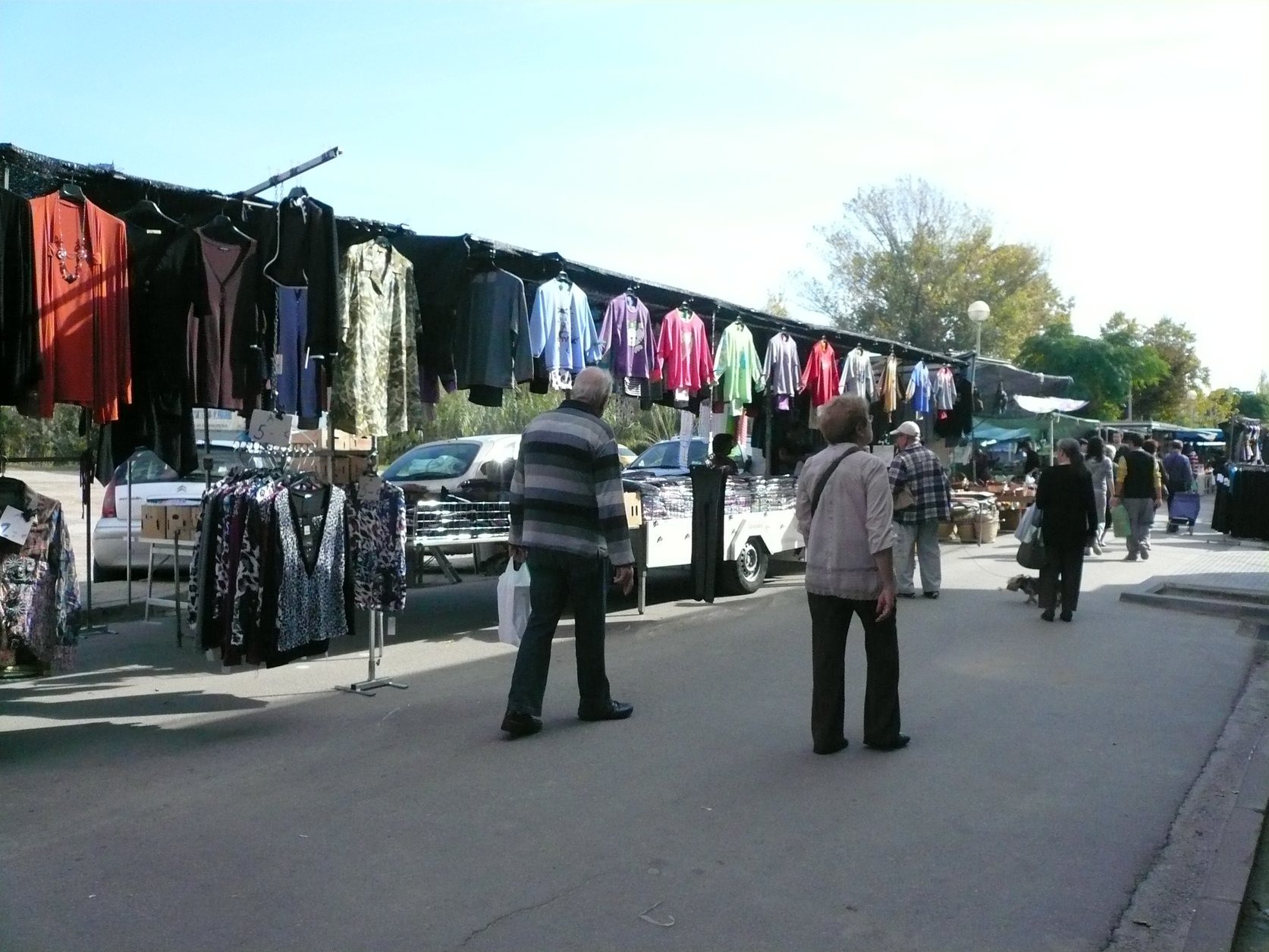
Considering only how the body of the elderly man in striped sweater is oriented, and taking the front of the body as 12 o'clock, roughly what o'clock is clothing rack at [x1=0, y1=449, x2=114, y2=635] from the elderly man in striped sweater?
The clothing rack is roughly at 9 o'clock from the elderly man in striped sweater.

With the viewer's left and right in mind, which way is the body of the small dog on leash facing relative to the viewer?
facing to the left of the viewer

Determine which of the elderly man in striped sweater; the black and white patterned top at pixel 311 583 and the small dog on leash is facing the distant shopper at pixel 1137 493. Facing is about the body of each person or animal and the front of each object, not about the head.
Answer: the elderly man in striped sweater

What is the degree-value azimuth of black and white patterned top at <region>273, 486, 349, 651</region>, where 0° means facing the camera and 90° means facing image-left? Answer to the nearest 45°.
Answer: approximately 0°

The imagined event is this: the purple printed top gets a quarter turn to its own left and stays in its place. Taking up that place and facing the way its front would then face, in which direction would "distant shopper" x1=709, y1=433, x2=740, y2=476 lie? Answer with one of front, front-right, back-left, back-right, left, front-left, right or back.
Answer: front

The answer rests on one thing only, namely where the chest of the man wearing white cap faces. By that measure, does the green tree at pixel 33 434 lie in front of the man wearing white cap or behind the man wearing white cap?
in front

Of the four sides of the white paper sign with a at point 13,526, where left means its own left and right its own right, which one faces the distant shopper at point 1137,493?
left

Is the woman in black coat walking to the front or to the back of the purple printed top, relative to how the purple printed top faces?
to the front

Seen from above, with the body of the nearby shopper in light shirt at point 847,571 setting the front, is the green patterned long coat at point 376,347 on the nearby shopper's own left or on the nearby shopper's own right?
on the nearby shopper's own left
